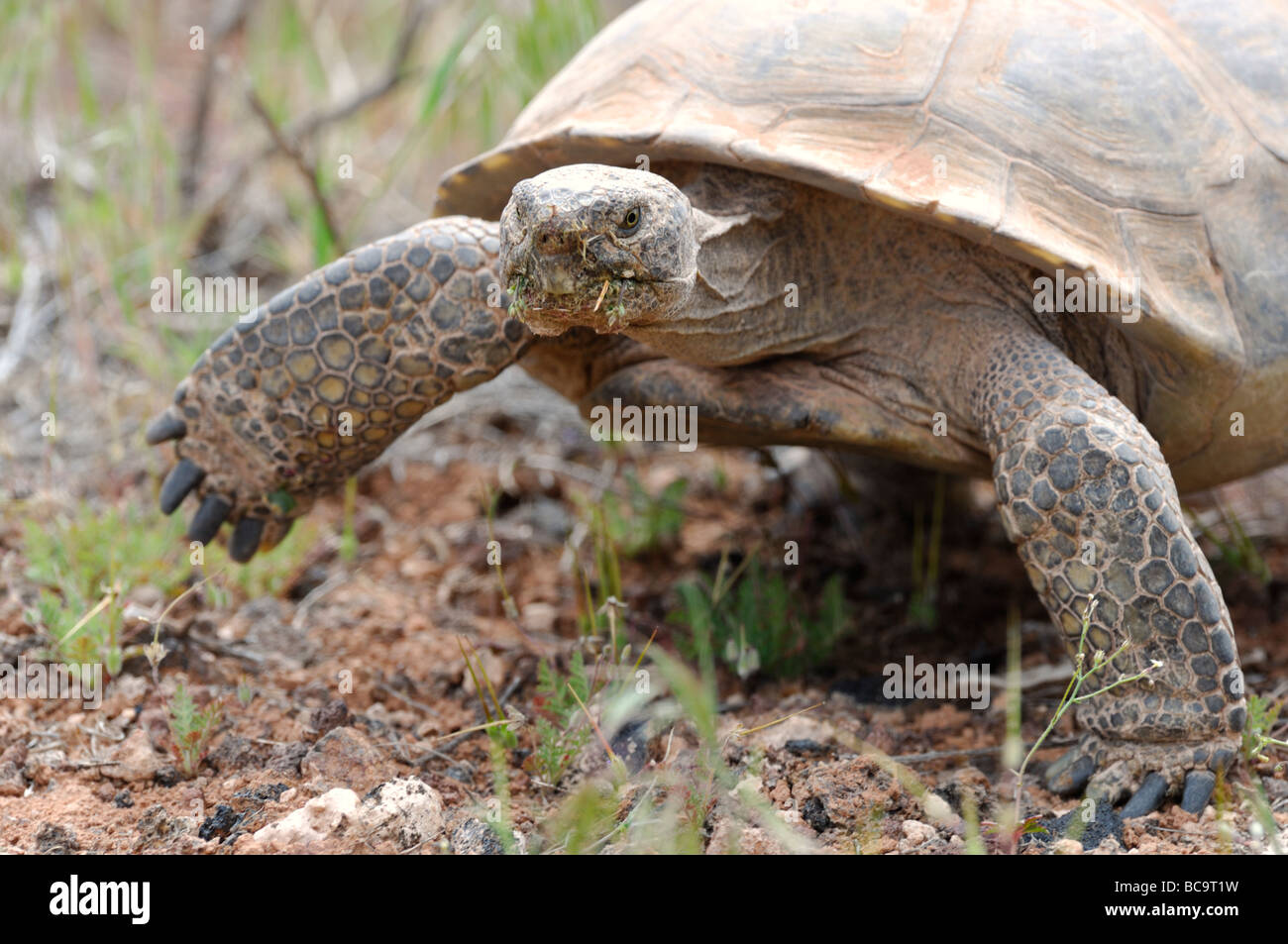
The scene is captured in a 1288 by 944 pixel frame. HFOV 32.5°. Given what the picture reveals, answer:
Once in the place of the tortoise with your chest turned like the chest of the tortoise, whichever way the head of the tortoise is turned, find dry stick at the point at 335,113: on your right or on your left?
on your right

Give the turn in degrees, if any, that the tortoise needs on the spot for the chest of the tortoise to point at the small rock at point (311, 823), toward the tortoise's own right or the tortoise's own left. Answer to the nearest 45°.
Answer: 0° — it already faces it

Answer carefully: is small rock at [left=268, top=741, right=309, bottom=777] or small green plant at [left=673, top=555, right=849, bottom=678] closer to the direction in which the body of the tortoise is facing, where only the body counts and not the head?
the small rock

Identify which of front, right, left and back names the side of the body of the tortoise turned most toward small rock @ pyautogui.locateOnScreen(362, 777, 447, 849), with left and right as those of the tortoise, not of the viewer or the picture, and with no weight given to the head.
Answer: front

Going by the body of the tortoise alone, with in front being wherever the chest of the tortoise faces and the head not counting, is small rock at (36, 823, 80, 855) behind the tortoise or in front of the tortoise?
in front

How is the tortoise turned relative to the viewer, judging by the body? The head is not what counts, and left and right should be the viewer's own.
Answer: facing the viewer and to the left of the viewer

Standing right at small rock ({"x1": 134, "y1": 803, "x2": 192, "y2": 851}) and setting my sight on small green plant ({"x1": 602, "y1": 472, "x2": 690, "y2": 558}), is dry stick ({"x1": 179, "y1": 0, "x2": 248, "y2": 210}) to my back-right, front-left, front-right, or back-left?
front-left

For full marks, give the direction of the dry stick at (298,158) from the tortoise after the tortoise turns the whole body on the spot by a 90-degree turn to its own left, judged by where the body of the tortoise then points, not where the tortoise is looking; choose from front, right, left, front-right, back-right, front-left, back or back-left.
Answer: back

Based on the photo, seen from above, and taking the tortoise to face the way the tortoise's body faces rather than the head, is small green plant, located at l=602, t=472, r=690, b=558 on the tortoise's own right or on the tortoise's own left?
on the tortoise's own right
